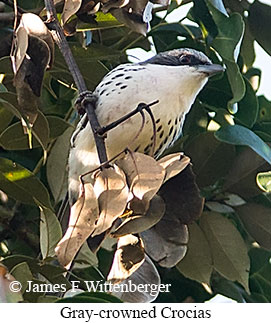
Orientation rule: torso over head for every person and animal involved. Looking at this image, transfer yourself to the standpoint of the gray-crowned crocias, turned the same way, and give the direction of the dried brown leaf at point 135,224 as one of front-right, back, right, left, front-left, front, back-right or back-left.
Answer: front-right

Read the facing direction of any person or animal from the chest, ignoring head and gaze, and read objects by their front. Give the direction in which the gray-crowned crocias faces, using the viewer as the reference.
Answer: facing the viewer and to the right of the viewer
